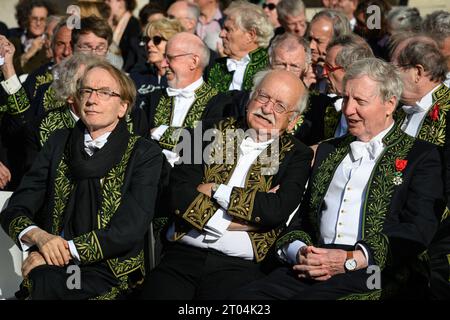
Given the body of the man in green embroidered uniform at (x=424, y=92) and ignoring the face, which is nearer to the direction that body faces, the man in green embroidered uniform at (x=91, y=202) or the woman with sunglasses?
the man in green embroidered uniform

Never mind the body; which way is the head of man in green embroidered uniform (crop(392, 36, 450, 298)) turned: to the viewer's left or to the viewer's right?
to the viewer's left

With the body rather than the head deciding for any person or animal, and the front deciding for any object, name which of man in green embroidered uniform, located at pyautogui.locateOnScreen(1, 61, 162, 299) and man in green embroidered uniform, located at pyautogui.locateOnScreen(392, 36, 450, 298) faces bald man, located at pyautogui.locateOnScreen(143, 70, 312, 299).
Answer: man in green embroidered uniform, located at pyautogui.locateOnScreen(392, 36, 450, 298)

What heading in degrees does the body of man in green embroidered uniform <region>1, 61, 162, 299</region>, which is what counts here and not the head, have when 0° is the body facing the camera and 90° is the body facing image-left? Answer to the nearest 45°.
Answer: approximately 45°

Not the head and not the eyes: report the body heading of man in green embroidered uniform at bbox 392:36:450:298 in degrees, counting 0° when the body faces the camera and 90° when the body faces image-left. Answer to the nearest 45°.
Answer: approximately 45°

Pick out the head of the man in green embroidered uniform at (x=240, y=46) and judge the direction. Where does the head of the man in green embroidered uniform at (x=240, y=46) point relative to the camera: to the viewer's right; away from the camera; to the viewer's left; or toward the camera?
to the viewer's left

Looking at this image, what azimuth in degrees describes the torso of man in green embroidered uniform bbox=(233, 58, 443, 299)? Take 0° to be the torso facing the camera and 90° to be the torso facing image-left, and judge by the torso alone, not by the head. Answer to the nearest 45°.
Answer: approximately 45°

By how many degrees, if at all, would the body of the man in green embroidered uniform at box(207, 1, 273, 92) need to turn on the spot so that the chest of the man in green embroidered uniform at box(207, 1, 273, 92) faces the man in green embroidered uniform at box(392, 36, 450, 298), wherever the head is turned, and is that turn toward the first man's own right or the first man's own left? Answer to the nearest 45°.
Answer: approximately 90° to the first man's own left
